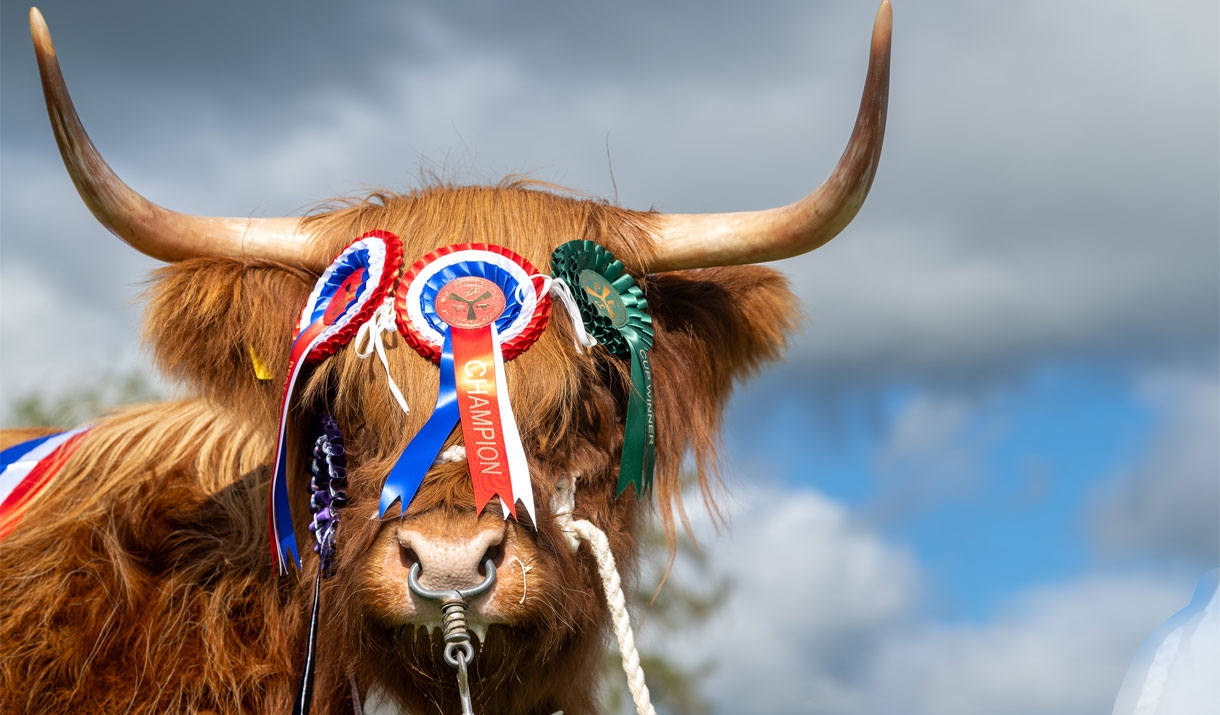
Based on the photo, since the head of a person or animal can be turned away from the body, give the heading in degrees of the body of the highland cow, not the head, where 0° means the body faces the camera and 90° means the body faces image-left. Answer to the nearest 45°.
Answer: approximately 315°
